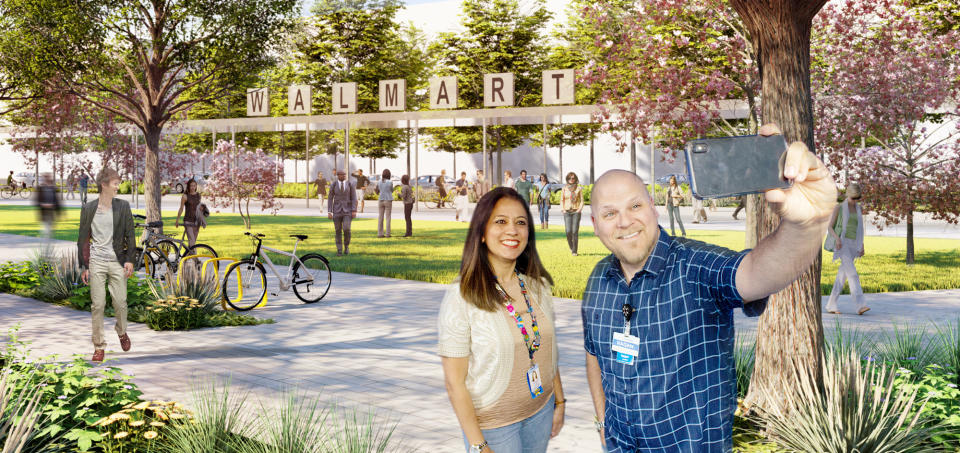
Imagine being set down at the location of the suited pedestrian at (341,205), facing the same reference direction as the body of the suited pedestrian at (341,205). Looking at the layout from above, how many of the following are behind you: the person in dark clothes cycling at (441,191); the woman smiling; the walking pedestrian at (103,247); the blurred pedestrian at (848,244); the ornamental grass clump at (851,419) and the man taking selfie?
1

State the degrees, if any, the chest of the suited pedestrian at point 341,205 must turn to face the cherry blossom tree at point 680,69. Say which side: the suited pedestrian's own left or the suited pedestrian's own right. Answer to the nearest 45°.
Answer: approximately 90° to the suited pedestrian's own left

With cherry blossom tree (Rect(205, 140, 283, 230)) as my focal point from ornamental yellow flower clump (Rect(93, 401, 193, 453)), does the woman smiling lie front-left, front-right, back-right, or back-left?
back-right

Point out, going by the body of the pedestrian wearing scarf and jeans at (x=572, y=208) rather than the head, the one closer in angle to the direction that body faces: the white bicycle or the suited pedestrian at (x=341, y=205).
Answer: the white bicycle

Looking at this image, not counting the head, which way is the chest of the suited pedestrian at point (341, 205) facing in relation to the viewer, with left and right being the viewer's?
facing the viewer

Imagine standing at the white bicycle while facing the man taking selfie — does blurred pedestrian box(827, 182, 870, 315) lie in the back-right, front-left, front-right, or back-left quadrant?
front-left

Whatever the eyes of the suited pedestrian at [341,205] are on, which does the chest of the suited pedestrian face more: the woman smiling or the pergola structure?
the woman smiling

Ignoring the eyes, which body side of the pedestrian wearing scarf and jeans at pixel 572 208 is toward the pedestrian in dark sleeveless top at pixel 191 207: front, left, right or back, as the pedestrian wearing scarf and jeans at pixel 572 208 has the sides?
right

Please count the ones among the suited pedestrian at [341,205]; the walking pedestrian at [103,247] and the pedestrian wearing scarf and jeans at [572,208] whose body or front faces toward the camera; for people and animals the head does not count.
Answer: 3

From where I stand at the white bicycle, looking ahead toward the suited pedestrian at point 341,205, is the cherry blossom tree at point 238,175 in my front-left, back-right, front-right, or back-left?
front-left

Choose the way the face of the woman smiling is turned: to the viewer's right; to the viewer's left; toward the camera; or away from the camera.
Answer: toward the camera

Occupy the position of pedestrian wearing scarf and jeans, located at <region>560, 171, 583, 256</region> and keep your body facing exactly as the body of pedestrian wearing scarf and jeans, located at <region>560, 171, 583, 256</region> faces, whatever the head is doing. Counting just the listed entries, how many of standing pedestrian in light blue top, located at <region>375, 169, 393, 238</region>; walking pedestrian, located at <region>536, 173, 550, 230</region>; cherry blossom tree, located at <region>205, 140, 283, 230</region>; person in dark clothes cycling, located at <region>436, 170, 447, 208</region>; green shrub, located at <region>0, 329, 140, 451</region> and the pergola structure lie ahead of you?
1

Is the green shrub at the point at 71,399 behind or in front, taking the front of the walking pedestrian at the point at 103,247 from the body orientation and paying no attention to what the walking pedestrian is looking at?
in front

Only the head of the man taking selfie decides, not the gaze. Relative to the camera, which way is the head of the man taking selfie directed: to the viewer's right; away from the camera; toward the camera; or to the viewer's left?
toward the camera

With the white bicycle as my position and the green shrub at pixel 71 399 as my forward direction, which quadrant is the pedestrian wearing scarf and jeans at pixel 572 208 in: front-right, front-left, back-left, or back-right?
back-left

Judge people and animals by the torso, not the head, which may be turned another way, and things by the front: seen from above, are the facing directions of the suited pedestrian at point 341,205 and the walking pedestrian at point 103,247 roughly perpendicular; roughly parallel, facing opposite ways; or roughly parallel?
roughly parallel

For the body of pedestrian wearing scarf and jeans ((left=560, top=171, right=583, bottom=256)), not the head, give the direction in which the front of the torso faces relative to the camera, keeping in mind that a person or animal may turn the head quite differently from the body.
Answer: toward the camera

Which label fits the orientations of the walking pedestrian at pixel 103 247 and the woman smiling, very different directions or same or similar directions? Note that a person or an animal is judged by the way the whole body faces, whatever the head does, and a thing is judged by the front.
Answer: same or similar directions
